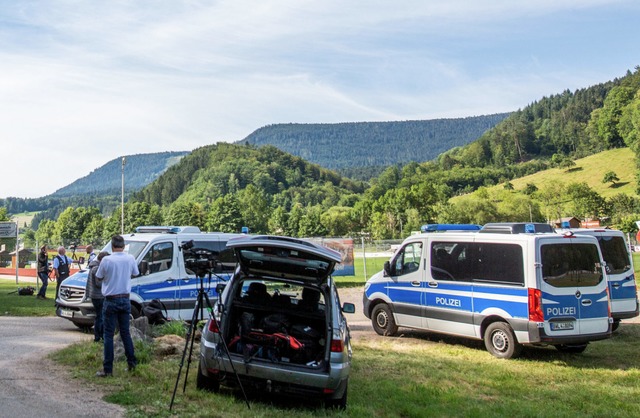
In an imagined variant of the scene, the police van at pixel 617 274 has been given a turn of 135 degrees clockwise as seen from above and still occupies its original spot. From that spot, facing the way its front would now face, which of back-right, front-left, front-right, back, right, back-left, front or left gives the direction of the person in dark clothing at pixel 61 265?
back

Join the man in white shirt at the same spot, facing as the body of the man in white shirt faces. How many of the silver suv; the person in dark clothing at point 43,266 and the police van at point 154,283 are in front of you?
2

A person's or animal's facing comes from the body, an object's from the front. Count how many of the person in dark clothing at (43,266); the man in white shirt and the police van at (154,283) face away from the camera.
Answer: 1

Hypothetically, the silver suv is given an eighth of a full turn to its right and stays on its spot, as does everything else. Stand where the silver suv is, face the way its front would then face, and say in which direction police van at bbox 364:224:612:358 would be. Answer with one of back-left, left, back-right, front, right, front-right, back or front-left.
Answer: front

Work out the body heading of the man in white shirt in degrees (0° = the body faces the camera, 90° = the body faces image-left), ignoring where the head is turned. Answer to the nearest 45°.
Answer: approximately 180°

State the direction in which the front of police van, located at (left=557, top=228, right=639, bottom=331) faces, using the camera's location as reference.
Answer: facing away from the viewer and to the left of the viewer

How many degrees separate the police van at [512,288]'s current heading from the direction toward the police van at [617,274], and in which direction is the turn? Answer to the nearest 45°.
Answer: approximately 90° to its right

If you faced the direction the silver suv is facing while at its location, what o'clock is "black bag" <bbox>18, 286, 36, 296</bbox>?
The black bag is roughly at 11 o'clock from the silver suv.

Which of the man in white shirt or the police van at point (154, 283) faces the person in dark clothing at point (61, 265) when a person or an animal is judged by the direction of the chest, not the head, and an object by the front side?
the man in white shirt

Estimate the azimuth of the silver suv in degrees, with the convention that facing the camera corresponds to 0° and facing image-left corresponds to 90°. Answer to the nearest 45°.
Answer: approximately 180°

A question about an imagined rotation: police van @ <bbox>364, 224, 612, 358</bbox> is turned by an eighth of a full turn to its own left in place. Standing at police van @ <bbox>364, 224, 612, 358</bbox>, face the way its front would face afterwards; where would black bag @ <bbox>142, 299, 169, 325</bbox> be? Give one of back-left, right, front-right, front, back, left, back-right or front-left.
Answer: front

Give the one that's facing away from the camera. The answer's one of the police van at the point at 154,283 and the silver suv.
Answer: the silver suv
